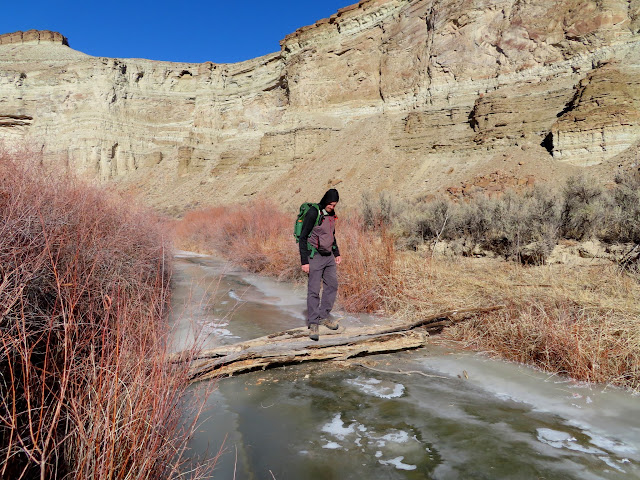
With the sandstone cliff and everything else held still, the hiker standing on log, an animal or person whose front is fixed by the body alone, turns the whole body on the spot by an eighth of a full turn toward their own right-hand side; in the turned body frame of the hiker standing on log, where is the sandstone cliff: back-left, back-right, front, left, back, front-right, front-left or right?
back

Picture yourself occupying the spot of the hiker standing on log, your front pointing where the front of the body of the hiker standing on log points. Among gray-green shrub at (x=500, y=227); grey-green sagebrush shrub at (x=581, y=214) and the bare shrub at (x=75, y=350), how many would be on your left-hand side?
2

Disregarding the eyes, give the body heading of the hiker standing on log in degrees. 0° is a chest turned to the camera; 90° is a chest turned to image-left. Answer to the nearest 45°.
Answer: approximately 315°

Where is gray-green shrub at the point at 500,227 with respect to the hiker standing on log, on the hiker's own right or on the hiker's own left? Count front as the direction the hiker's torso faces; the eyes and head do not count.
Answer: on the hiker's own left

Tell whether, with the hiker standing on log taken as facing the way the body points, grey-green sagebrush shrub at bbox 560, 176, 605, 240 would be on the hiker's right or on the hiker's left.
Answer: on the hiker's left
